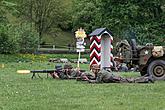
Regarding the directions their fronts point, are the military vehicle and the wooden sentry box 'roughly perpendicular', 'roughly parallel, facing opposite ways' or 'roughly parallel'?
roughly perpendicular

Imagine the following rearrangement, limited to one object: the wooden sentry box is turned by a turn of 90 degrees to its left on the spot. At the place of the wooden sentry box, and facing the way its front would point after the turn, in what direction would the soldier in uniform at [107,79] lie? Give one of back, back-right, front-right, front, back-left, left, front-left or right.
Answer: back-right

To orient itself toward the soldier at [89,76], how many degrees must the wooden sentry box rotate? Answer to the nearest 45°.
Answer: approximately 45° to its right

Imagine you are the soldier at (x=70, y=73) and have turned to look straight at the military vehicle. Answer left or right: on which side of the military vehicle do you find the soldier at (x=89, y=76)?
right

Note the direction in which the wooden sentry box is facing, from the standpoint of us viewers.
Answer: facing the viewer and to the right of the viewer

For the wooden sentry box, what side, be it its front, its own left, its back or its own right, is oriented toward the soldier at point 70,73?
right

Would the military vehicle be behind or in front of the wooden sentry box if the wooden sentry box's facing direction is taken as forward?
in front
